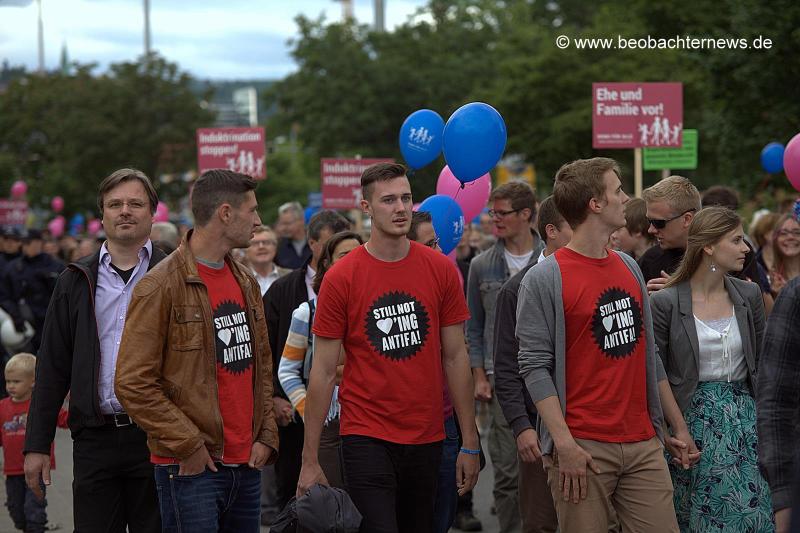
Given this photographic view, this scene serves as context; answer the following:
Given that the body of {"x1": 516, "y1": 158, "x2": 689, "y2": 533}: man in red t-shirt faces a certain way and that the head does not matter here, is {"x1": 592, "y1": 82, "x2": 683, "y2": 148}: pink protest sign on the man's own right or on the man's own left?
on the man's own left

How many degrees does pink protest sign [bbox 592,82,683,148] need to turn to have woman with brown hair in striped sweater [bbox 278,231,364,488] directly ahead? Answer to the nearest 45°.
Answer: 0° — it already faces them

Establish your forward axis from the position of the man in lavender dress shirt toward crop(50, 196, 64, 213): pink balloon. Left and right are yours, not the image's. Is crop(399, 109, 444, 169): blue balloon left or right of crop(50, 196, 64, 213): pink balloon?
right

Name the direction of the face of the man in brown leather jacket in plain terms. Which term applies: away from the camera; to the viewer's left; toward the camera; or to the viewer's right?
to the viewer's right

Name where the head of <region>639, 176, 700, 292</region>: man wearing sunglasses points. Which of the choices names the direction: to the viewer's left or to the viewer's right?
to the viewer's left

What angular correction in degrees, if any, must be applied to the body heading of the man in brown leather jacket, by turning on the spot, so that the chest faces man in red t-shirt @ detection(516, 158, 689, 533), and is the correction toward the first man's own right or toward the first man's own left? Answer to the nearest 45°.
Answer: approximately 45° to the first man's own left

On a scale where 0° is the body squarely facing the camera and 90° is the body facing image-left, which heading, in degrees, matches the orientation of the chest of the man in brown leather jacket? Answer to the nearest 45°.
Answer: approximately 315°

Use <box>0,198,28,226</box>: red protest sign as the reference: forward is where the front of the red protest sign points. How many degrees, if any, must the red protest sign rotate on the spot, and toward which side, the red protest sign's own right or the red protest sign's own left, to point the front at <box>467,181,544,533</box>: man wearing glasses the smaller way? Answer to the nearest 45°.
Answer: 0° — it already faces them
